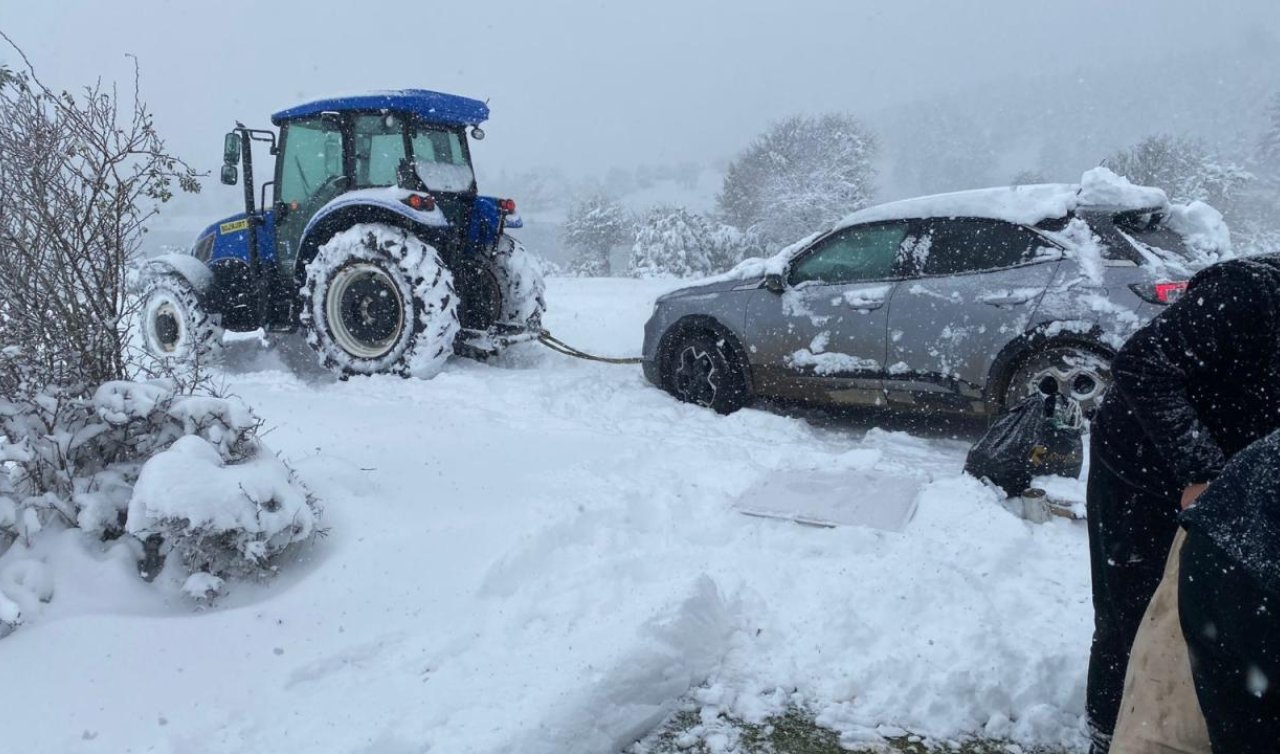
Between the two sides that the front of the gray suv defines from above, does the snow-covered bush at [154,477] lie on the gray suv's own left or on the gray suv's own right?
on the gray suv's own left

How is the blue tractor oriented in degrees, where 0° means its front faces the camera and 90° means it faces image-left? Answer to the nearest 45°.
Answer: approximately 135°

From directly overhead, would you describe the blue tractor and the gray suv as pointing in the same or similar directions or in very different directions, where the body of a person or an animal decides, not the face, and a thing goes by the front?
same or similar directions

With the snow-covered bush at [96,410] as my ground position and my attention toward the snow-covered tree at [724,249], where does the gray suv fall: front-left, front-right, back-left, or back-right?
front-right

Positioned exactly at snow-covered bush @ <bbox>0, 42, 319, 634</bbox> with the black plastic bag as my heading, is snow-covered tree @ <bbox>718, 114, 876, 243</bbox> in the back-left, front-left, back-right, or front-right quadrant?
front-left

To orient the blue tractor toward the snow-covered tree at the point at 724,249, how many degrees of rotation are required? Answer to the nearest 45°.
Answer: approximately 90° to its right

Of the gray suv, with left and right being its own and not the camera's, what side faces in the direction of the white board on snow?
left

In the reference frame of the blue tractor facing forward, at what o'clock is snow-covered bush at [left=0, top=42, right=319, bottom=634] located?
The snow-covered bush is roughly at 8 o'clock from the blue tractor.

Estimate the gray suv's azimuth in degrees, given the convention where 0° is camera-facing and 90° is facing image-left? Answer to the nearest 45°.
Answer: approximately 90°

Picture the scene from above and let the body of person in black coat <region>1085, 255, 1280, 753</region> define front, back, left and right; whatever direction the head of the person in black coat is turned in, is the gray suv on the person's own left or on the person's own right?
on the person's own left
